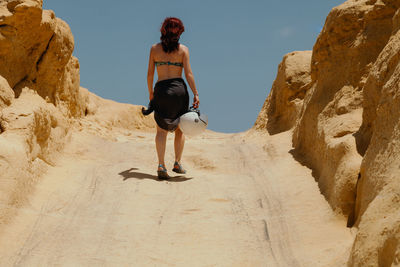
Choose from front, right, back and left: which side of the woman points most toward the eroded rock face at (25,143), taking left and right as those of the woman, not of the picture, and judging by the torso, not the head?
left

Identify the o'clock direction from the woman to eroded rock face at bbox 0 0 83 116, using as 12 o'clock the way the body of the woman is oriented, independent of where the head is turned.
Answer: The eroded rock face is roughly at 10 o'clock from the woman.

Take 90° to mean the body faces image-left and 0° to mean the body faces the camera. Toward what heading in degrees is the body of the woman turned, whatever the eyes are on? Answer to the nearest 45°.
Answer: approximately 180°

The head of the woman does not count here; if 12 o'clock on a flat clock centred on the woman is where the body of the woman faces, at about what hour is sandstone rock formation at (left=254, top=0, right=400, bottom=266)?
The sandstone rock formation is roughly at 4 o'clock from the woman.

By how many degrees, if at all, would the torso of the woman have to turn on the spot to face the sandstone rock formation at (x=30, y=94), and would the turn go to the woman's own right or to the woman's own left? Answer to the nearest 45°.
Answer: approximately 90° to the woman's own left

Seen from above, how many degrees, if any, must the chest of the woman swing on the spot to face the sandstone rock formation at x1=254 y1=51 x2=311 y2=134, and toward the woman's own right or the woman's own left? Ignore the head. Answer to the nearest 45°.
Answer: approximately 45° to the woman's own right

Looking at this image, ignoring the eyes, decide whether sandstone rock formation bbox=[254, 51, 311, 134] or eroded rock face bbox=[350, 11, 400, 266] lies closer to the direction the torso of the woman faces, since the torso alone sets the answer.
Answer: the sandstone rock formation

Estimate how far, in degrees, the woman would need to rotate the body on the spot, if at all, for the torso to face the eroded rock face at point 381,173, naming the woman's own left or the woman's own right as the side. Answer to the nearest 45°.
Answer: approximately 135° to the woman's own right

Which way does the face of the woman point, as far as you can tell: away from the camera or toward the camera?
away from the camera
